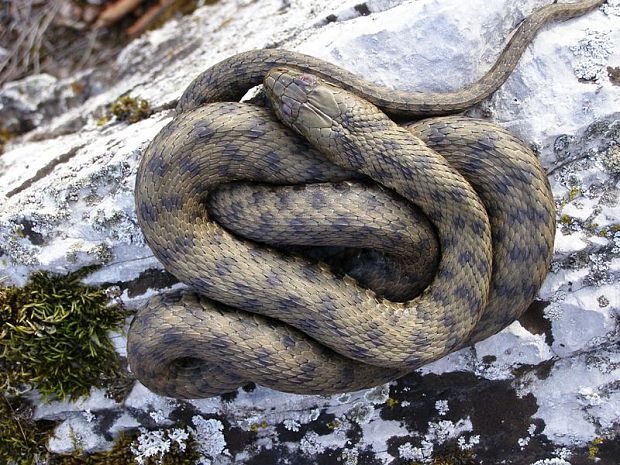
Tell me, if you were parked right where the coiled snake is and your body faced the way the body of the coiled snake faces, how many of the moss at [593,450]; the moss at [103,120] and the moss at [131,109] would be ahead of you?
2

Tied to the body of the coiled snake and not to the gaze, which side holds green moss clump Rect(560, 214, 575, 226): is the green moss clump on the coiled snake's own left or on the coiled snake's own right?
on the coiled snake's own right

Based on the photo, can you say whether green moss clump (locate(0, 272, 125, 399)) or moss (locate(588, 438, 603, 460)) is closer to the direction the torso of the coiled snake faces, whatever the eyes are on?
the green moss clump

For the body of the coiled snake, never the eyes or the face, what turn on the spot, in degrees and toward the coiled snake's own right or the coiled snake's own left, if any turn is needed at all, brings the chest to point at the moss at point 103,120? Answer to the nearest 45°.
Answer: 0° — it already faces it

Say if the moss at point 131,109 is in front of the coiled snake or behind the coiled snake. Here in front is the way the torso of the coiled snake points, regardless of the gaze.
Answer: in front

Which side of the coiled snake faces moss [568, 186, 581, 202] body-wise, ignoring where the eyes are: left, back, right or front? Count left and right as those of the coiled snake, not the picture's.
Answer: right

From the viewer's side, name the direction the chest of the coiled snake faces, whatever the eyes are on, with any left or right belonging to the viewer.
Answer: facing away from the viewer and to the left of the viewer

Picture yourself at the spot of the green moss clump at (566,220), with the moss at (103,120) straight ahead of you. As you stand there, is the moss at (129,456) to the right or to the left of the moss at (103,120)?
left
